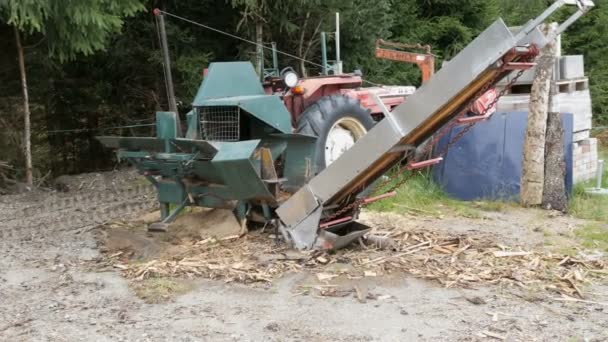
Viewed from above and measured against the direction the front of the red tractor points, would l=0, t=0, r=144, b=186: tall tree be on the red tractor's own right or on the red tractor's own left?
on the red tractor's own left

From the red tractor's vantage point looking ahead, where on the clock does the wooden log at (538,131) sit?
The wooden log is roughly at 1 o'clock from the red tractor.

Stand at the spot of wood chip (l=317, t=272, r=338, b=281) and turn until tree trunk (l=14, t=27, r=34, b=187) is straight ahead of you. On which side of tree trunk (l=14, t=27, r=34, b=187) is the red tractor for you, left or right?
right

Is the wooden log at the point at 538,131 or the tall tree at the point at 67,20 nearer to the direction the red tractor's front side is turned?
the wooden log

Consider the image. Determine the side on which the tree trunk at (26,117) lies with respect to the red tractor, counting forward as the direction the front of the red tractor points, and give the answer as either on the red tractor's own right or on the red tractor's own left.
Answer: on the red tractor's own left

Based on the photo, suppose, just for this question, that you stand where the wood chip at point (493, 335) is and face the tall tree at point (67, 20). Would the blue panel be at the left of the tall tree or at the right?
right

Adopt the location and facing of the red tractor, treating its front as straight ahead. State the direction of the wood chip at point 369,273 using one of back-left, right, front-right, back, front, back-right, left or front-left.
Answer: back-right
